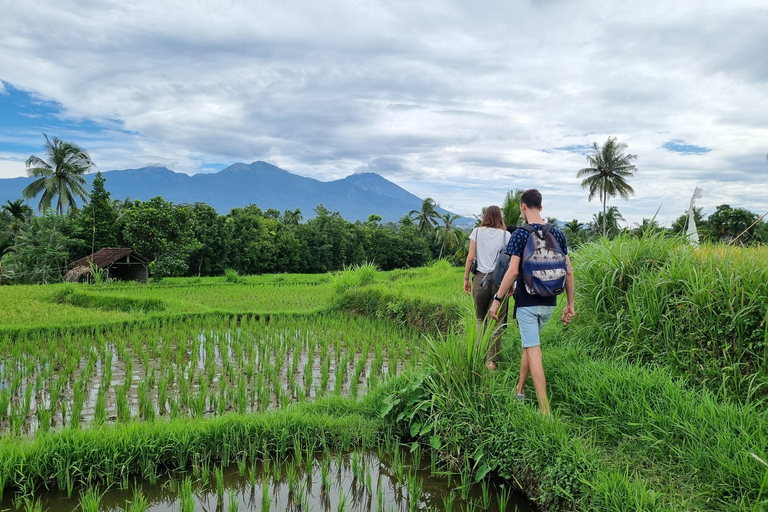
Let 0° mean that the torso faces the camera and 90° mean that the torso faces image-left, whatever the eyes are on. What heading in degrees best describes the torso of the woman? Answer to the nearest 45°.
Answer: approximately 180°

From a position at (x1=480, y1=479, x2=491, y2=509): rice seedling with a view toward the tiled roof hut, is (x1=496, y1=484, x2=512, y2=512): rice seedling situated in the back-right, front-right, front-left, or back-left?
back-right

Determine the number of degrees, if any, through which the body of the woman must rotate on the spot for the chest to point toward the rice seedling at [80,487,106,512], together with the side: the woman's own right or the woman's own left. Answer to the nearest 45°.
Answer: approximately 135° to the woman's own left

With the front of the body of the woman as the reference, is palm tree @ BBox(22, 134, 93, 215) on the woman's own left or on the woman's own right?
on the woman's own left

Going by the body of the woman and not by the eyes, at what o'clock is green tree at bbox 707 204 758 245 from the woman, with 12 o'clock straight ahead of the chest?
The green tree is roughly at 1 o'clock from the woman.

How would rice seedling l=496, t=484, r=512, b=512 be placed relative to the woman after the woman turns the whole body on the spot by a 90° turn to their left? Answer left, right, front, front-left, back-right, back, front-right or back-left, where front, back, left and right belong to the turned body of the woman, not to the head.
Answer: left

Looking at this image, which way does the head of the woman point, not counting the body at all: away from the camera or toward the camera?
away from the camera

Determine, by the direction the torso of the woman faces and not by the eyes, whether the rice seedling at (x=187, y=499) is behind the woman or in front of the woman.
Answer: behind

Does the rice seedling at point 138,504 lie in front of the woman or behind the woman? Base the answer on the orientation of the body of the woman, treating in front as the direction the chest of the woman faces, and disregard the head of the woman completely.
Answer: behind

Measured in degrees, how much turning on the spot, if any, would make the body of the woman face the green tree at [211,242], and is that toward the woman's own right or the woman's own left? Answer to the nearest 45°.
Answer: approximately 45° to the woman's own left

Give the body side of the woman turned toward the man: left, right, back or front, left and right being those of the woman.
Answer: back

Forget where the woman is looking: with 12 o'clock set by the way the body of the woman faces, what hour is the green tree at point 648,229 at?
The green tree is roughly at 2 o'clock from the woman.

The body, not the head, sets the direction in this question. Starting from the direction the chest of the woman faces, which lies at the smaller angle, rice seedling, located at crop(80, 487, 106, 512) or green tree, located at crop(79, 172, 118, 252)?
the green tree
